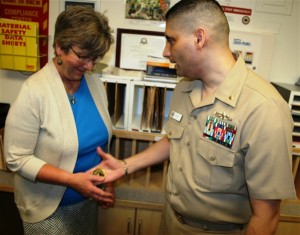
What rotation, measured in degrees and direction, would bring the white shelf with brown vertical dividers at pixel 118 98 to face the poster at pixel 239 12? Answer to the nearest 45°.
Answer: approximately 90° to its left

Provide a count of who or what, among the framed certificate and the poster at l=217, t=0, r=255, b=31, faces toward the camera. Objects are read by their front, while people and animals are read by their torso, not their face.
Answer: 2

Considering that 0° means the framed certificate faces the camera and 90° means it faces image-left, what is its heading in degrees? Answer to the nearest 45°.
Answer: approximately 0°
